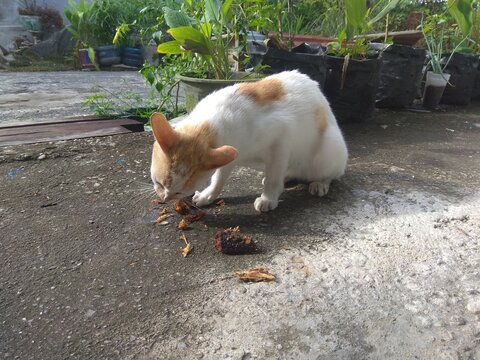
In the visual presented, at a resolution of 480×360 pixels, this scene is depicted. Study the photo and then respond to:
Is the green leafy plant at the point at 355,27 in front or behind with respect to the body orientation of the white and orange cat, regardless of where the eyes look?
behind

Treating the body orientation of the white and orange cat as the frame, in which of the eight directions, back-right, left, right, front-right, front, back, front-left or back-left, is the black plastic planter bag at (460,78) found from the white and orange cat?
back

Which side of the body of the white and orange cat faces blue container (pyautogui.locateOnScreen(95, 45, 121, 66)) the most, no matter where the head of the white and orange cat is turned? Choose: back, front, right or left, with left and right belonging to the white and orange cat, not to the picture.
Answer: right

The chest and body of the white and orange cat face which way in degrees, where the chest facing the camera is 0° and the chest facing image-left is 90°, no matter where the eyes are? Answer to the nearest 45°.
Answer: approximately 45°

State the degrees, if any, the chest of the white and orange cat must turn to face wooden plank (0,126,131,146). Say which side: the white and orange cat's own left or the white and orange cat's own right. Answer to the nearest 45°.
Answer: approximately 90° to the white and orange cat's own right

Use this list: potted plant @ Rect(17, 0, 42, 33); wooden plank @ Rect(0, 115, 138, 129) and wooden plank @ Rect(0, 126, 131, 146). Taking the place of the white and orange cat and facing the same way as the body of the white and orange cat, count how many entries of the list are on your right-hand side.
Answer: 3

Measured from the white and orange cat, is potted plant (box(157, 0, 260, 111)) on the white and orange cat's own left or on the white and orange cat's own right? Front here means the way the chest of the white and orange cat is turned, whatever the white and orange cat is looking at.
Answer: on the white and orange cat's own right

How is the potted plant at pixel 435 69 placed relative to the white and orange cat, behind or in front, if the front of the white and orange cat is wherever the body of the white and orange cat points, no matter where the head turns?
behind

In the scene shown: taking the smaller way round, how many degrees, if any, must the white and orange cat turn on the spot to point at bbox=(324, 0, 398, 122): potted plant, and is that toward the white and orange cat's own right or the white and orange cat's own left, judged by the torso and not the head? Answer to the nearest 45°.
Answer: approximately 180°

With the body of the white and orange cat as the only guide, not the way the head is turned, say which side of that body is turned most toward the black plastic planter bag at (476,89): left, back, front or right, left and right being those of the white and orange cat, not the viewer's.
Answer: back

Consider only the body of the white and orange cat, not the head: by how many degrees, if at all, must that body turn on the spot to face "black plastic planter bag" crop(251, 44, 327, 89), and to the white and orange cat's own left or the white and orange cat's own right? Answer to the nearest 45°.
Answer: approximately 135° to the white and orange cat's own right
